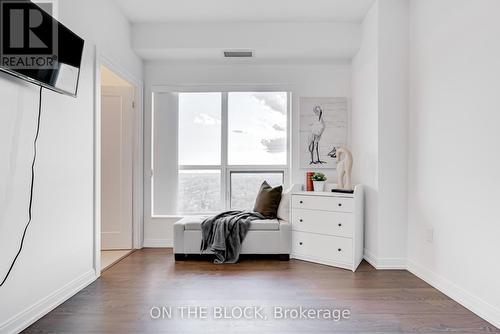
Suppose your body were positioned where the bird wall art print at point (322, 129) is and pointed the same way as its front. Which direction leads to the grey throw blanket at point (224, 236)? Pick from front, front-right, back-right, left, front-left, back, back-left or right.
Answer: front-right

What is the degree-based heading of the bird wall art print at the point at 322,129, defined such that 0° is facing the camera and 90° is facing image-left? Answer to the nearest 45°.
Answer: approximately 0°

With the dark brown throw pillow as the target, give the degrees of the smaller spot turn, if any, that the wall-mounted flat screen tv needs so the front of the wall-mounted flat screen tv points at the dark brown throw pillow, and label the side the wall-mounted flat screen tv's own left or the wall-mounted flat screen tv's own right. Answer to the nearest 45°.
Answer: approximately 45° to the wall-mounted flat screen tv's own left

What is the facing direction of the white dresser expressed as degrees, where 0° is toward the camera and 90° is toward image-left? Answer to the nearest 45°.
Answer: approximately 45°

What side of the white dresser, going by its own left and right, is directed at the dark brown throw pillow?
right

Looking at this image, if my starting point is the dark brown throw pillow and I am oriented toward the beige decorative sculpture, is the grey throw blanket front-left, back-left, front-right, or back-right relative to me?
back-right

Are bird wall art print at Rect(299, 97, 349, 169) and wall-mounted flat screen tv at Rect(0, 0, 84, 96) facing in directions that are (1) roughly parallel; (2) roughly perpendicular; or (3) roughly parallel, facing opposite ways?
roughly perpendicular
